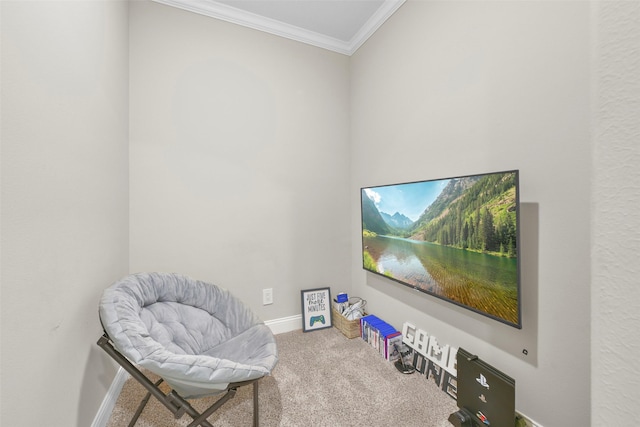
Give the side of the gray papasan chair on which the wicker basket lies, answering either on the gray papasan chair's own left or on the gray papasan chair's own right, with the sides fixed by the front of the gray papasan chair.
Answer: on the gray papasan chair's own left

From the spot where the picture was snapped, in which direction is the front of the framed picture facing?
facing the viewer

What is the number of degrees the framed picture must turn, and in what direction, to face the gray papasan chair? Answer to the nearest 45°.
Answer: approximately 45° to its right

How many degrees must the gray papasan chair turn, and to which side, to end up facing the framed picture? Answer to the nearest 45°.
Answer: approximately 90° to its left

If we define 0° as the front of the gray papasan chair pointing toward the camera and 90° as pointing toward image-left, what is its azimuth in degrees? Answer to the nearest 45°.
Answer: approximately 315°

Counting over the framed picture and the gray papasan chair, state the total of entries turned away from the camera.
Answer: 0
